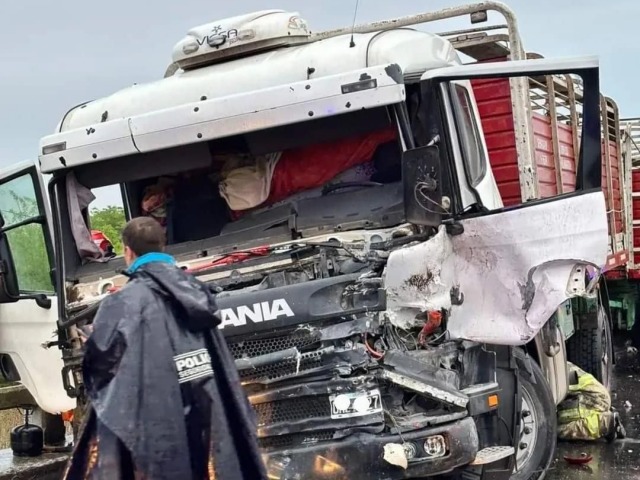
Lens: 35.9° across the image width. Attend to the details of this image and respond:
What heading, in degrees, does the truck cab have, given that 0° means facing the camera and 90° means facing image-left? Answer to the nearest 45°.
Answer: approximately 45°
